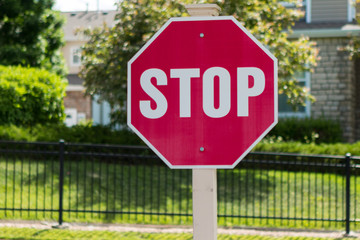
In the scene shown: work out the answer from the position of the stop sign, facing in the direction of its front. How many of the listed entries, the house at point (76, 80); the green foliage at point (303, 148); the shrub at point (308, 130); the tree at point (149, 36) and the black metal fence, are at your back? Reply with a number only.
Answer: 5

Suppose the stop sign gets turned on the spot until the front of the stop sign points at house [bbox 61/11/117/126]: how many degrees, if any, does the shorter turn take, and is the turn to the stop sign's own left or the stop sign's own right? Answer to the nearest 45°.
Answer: approximately 180°

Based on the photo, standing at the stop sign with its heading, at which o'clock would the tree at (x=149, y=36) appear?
The tree is roughly at 6 o'clock from the stop sign.

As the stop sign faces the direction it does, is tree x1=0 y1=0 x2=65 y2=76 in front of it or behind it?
behind

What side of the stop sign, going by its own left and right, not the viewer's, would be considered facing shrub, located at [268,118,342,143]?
back

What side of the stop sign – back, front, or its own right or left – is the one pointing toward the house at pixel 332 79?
back

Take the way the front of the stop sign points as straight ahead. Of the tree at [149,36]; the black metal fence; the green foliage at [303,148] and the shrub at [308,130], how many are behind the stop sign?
4

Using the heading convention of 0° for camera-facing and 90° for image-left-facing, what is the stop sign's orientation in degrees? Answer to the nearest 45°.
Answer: approximately 0°

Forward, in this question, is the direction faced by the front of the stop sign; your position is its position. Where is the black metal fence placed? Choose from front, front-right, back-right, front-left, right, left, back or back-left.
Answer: back

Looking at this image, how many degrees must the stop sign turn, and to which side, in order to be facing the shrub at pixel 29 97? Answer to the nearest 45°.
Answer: approximately 180°
